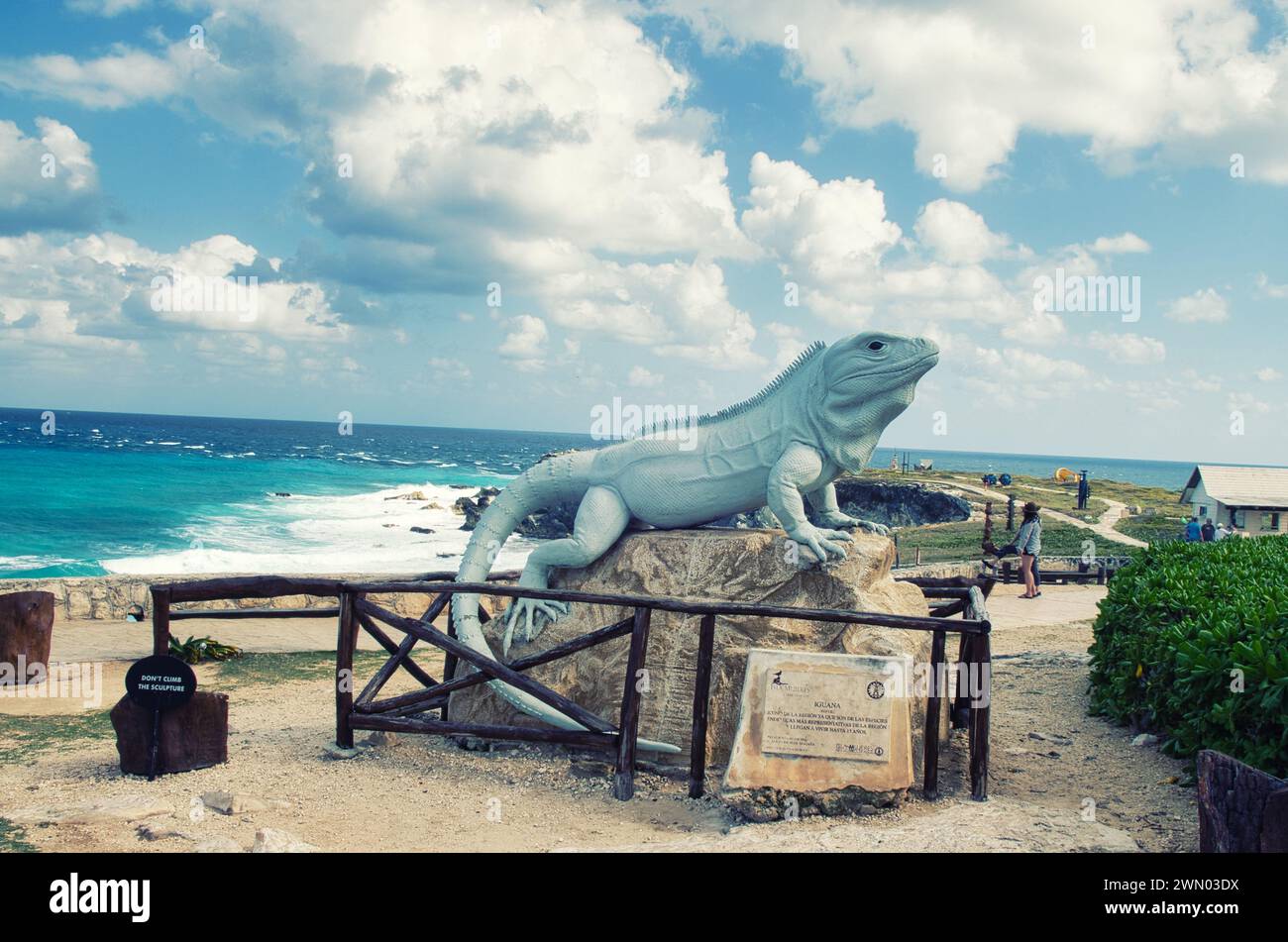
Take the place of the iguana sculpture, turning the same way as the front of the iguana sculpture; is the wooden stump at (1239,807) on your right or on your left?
on your right

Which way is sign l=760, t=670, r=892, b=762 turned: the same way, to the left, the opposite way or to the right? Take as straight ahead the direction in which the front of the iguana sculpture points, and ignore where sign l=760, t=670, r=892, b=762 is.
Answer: to the right

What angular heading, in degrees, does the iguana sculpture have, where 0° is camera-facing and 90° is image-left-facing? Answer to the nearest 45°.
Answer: approximately 270°

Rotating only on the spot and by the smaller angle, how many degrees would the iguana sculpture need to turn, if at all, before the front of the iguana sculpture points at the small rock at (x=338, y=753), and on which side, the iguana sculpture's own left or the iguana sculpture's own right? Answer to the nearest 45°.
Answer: approximately 180°

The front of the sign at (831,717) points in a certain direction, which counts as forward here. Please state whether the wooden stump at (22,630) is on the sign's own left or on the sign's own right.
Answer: on the sign's own right

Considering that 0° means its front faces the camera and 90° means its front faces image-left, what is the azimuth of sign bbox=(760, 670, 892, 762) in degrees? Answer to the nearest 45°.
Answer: approximately 0°

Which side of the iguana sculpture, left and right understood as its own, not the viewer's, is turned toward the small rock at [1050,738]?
front

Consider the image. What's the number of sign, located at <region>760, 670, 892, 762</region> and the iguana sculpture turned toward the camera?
1
